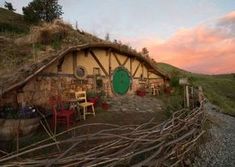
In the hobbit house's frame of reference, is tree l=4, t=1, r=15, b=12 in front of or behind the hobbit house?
behind

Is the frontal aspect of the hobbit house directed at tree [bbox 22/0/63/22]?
no

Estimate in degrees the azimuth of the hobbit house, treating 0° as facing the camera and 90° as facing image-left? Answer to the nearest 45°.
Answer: approximately 315°

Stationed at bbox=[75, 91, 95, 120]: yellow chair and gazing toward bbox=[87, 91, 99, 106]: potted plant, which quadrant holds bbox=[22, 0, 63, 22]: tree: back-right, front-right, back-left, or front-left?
front-left

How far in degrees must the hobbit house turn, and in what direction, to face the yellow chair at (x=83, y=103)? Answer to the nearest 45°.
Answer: approximately 45° to its right

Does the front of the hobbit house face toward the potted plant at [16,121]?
no

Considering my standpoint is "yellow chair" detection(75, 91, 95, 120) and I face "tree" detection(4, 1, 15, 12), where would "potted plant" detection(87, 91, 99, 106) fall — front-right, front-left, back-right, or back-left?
front-right

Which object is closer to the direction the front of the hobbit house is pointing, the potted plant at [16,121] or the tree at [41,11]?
the potted plant

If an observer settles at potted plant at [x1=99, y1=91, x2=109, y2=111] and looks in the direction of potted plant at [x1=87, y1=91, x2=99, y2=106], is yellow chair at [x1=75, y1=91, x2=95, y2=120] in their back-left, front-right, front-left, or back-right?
front-left
